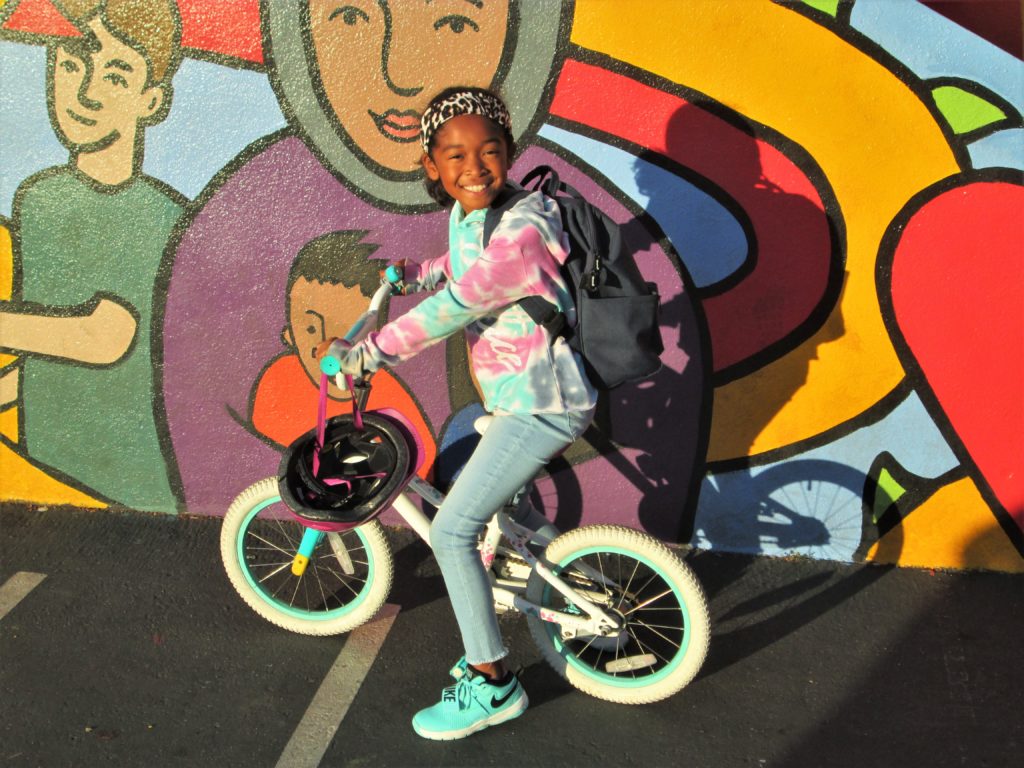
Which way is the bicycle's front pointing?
to the viewer's left

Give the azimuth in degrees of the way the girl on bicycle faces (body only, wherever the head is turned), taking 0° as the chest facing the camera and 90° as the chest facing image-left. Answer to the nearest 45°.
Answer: approximately 90°
